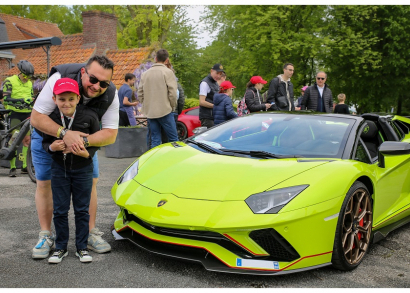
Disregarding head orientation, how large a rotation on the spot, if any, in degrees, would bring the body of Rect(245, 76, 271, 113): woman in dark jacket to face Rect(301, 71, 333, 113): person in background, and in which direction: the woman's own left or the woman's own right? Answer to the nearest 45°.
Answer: approximately 45° to the woman's own left

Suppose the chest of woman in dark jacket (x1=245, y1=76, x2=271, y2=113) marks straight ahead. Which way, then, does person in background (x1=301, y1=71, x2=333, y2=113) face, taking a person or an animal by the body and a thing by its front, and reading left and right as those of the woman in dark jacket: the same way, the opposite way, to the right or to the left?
to the right

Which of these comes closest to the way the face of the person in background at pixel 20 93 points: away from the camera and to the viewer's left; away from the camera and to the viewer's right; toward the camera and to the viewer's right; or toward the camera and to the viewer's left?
toward the camera and to the viewer's right

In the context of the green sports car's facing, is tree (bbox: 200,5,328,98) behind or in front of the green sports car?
behind

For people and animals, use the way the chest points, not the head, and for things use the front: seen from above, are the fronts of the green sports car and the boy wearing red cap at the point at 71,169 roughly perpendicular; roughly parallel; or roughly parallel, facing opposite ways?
roughly perpendicular

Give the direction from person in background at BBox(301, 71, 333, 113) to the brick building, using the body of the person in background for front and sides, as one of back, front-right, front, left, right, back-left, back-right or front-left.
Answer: back-right

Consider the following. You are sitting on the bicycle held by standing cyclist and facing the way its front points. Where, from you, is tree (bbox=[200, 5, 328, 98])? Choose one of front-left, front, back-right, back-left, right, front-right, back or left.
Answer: left
